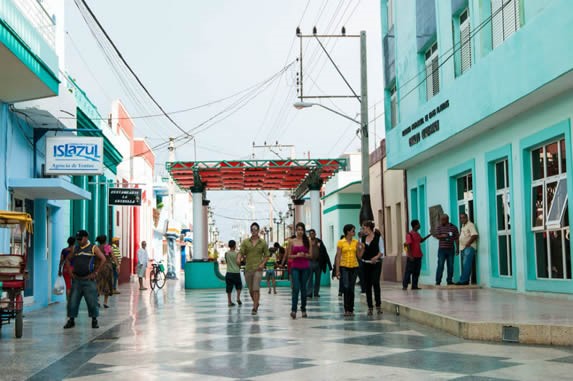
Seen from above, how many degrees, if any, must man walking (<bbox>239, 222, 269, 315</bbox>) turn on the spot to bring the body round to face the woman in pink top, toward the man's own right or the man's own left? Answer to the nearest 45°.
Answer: approximately 45° to the man's own left

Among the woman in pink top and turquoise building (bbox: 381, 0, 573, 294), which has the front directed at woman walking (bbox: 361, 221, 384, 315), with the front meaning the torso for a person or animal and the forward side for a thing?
the turquoise building

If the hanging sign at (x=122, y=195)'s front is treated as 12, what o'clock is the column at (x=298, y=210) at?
The column is roughly at 8 o'clock from the hanging sign.

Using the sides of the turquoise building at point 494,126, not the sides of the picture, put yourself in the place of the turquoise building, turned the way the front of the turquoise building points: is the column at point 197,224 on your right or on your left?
on your right

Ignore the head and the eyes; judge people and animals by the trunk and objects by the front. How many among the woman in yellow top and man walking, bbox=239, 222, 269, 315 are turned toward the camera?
2

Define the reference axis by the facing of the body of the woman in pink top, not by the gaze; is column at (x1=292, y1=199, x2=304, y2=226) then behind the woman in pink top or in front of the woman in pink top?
behind

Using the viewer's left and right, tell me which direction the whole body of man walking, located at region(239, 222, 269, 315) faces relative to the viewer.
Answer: facing the viewer

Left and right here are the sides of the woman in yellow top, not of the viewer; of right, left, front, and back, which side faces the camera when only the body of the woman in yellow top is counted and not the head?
front

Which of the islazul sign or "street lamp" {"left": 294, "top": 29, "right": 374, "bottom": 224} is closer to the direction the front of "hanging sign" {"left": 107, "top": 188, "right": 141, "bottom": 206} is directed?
the islazul sign

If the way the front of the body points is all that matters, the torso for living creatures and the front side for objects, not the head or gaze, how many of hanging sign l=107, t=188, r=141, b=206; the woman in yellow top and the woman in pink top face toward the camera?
3

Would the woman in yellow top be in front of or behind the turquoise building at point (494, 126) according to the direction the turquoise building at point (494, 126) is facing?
in front

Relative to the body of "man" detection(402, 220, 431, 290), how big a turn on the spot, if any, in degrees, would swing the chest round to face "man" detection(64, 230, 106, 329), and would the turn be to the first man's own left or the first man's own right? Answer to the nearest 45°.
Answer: approximately 90° to the first man's own right

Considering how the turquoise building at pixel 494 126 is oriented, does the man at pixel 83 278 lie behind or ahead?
ahead

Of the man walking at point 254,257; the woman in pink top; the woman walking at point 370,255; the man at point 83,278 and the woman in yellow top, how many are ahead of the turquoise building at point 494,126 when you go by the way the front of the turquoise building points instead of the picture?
5
